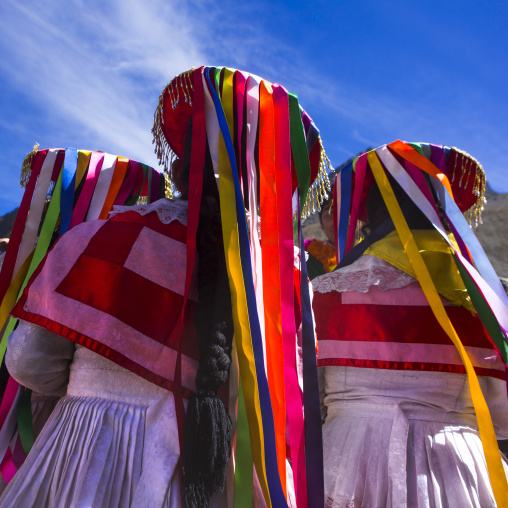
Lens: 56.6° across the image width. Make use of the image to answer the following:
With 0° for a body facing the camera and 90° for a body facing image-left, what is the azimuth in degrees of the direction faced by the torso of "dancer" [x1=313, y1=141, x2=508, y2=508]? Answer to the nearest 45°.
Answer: approximately 180°

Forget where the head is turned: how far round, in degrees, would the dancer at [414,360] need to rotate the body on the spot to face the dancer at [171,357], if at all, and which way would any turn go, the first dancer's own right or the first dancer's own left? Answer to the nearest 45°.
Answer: approximately 135° to the first dancer's own left
